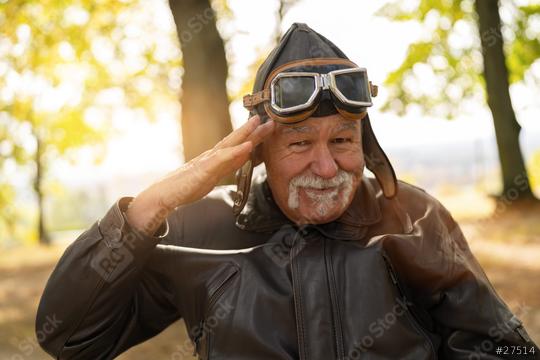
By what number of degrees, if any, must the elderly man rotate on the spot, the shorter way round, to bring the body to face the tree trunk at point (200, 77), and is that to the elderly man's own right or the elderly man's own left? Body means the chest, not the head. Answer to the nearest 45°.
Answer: approximately 180°

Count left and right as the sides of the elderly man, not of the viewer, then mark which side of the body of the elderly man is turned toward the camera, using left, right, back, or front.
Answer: front

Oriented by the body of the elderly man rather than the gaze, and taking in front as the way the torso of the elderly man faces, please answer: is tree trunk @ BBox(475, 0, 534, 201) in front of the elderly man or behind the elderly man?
behind

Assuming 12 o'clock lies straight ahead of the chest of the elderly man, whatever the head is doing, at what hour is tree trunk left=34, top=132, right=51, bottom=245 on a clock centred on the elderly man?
The tree trunk is roughly at 5 o'clock from the elderly man.

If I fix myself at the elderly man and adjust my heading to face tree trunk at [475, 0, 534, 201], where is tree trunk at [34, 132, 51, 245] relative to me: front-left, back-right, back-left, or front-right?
front-left
